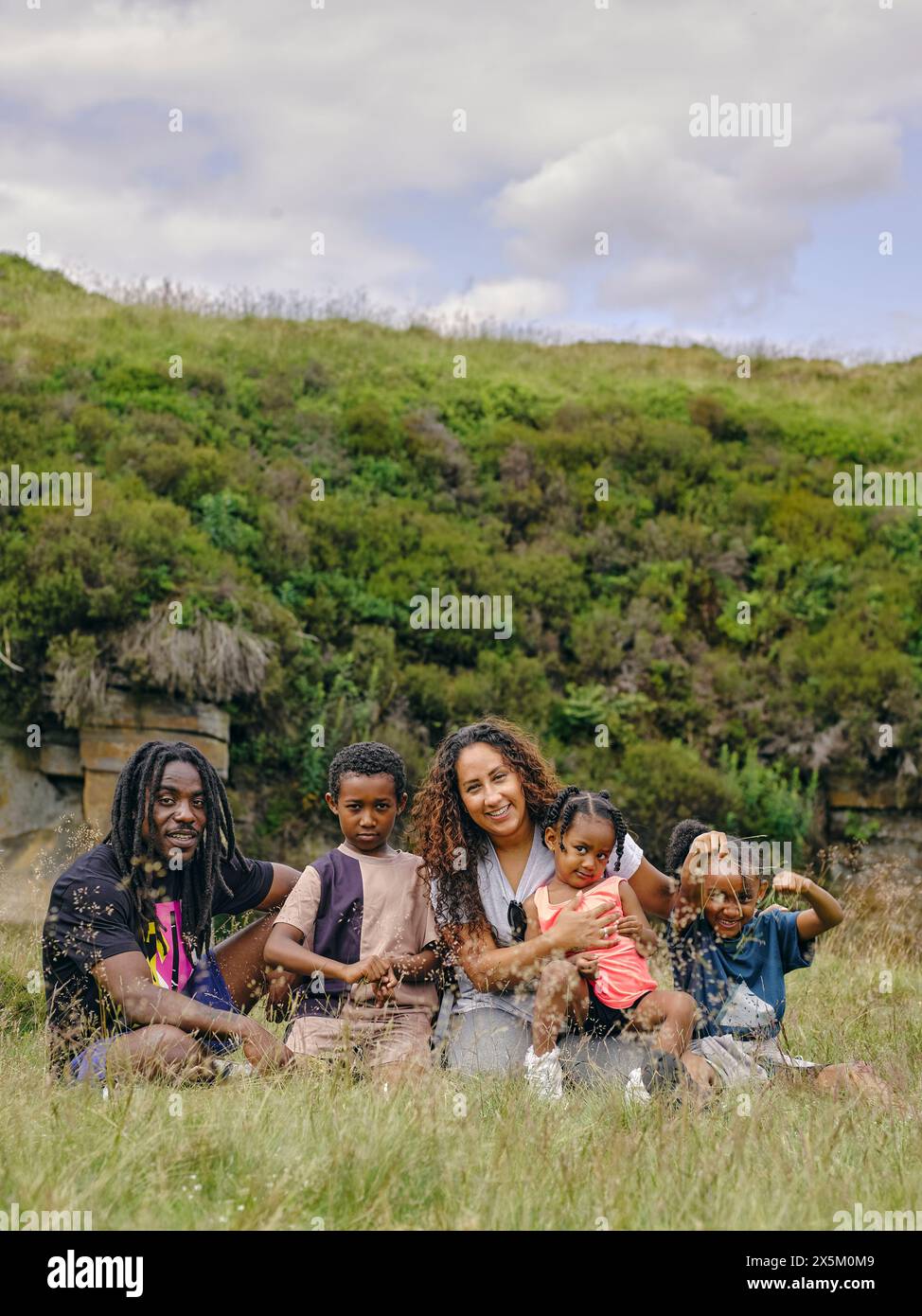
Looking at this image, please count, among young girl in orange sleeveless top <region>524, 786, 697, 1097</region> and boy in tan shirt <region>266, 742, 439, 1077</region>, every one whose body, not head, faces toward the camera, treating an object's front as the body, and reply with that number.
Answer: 2

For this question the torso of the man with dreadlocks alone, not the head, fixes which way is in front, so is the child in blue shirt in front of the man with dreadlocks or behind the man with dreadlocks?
in front

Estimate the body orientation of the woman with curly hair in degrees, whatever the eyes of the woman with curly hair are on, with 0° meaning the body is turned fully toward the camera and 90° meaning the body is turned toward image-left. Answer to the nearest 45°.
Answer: approximately 315°

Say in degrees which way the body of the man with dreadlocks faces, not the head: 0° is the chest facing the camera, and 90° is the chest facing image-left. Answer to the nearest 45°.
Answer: approximately 315°

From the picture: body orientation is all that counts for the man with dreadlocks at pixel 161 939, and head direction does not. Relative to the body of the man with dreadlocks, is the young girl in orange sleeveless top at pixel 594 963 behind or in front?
in front
